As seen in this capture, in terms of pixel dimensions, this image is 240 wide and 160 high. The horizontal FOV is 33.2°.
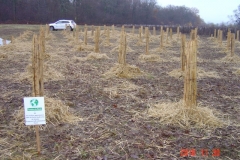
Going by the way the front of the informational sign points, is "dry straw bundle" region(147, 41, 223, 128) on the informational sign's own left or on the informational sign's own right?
on the informational sign's own left

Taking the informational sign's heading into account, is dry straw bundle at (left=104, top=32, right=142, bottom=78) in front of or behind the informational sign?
behind

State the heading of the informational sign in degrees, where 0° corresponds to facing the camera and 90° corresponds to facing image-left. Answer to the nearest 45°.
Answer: approximately 0°

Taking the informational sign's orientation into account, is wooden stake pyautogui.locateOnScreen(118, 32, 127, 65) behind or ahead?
behind

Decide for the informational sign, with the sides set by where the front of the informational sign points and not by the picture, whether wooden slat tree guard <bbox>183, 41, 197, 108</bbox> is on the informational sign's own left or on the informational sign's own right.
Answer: on the informational sign's own left
